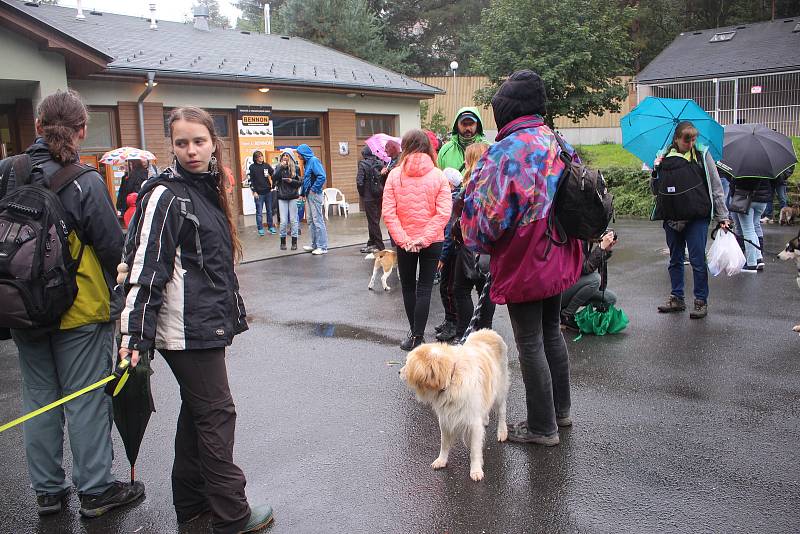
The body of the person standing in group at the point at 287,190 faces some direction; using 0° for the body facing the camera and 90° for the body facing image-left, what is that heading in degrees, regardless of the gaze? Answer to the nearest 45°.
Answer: approximately 0°

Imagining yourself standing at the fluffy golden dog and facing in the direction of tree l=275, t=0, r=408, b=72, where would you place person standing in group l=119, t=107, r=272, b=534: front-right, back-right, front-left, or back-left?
back-left

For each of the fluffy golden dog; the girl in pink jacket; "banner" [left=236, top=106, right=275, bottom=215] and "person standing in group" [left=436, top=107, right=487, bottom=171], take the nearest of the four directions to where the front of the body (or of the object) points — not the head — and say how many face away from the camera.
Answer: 1

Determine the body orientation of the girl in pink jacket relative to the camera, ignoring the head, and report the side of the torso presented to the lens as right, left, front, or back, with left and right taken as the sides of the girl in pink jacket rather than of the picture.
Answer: back

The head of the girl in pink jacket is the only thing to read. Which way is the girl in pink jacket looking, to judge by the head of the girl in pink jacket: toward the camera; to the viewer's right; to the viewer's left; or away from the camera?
away from the camera

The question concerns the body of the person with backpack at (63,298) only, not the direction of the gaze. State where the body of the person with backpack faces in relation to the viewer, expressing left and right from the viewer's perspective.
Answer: facing away from the viewer and to the right of the viewer

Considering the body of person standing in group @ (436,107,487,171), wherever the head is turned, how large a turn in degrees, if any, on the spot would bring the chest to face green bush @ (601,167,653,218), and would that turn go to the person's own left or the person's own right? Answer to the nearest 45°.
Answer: approximately 180°

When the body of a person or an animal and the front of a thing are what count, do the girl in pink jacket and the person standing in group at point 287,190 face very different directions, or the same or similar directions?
very different directions

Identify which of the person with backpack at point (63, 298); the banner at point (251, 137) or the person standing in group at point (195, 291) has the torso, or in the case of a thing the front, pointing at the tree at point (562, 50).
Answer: the person with backpack

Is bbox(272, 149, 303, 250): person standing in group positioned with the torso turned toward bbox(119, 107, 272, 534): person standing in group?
yes

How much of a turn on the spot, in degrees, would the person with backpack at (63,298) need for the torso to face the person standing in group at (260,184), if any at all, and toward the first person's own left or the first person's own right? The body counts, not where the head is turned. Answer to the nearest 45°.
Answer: approximately 45° to the first person's own left

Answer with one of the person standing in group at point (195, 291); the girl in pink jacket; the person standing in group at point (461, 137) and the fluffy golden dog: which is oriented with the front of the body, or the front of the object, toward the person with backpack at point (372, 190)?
the girl in pink jacket

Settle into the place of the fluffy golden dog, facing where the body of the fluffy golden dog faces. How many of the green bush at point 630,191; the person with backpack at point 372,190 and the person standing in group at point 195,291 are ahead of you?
1

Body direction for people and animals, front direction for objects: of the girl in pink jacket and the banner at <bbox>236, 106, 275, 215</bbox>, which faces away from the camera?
the girl in pink jacket

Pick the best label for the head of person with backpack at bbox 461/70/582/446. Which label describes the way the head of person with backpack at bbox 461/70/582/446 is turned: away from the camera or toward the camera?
away from the camera
